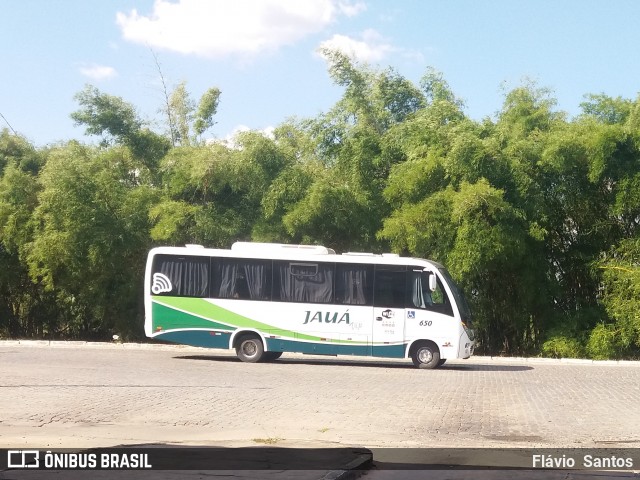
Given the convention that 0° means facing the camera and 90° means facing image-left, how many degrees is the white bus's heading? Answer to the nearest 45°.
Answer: approximately 270°

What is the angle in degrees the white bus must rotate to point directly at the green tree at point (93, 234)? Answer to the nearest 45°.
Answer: approximately 135° to its left
